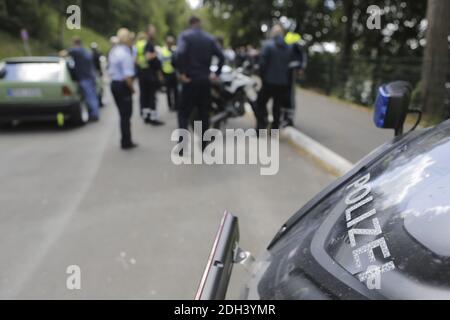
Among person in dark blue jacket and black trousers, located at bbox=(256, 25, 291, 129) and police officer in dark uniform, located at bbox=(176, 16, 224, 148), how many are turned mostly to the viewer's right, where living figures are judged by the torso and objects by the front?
0

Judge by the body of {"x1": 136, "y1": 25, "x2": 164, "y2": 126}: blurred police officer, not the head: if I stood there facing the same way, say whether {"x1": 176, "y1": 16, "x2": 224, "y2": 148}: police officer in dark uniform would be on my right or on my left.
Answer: on my right

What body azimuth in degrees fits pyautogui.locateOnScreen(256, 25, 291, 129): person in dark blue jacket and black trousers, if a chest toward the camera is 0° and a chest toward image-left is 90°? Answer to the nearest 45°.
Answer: approximately 180°

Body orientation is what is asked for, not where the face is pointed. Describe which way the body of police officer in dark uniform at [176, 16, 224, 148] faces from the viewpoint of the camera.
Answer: away from the camera

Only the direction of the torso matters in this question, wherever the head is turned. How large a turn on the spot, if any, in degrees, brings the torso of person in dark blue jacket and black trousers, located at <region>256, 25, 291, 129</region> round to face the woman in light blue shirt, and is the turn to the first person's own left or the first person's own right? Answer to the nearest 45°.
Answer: approximately 135° to the first person's own left

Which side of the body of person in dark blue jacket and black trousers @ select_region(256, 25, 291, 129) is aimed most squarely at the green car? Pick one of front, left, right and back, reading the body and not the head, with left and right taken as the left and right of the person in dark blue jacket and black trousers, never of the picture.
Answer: left
